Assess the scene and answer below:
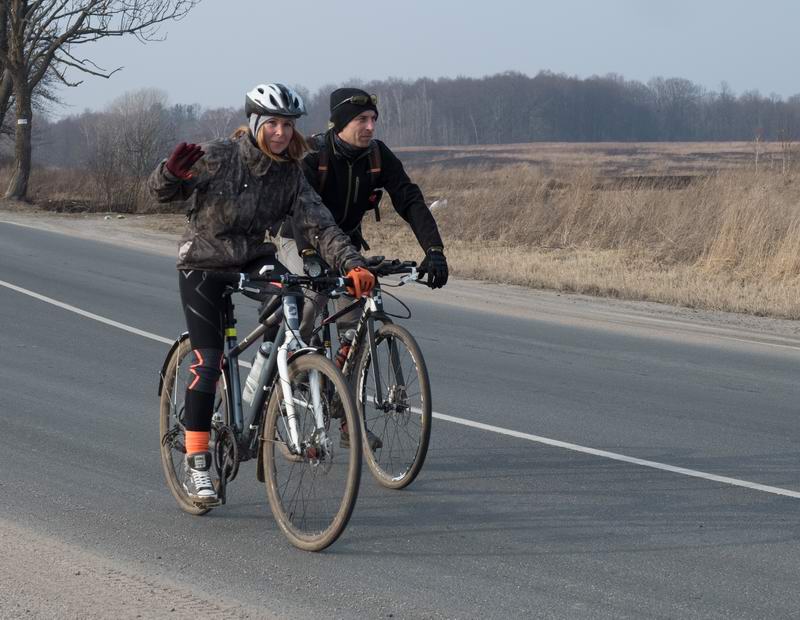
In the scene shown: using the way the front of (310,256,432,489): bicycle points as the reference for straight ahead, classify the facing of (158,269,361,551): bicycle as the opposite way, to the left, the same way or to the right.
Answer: the same way

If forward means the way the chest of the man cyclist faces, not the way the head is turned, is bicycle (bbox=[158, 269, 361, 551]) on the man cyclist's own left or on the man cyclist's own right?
on the man cyclist's own right

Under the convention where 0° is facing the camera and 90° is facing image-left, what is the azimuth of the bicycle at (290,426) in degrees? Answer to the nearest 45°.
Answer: approximately 315°

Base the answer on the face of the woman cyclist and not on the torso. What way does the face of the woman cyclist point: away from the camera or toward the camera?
toward the camera

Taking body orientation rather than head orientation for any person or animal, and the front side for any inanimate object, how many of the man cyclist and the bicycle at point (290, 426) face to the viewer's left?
0

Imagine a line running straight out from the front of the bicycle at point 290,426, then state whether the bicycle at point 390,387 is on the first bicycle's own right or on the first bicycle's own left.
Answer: on the first bicycle's own left

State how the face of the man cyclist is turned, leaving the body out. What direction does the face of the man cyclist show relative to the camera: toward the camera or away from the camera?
toward the camera

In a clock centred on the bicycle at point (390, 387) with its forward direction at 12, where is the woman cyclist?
The woman cyclist is roughly at 3 o'clock from the bicycle.

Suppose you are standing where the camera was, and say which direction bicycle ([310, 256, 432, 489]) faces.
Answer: facing the viewer and to the right of the viewer

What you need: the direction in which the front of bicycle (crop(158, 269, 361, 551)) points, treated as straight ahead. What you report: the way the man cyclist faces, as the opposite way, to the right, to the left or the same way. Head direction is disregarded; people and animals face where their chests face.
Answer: the same way

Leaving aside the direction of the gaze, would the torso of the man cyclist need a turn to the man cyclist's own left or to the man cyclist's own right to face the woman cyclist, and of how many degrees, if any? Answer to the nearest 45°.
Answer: approximately 90° to the man cyclist's own right

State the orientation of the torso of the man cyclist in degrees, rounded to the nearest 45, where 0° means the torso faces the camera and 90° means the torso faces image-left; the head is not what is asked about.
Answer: approximately 315°

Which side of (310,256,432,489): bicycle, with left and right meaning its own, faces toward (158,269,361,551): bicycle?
right

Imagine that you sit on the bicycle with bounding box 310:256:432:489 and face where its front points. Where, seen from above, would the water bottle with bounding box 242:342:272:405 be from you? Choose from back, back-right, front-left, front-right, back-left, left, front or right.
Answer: right

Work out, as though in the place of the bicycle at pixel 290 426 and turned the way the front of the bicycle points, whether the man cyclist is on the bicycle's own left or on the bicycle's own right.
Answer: on the bicycle's own left

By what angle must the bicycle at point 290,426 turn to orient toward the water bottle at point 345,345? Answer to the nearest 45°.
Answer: approximately 135° to its left
